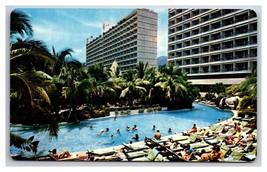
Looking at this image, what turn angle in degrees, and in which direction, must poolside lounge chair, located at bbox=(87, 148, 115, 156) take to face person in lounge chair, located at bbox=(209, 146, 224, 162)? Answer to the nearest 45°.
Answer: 0° — it already faces them

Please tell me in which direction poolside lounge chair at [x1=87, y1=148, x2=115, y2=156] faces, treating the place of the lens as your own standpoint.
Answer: facing to the right of the viewer

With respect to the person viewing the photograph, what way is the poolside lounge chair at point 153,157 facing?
facing to the left of the viewer

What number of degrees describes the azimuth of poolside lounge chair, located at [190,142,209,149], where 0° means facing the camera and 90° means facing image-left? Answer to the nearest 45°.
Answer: approximately 90°

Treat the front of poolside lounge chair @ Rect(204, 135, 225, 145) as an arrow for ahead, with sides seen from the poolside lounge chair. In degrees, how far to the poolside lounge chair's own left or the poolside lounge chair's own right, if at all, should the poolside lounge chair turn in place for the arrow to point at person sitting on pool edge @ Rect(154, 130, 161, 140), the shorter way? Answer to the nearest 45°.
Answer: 0° — it already faces them

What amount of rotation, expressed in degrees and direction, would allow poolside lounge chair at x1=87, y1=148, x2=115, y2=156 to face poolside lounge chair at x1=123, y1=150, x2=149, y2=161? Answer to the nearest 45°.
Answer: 0° — it already faces it
